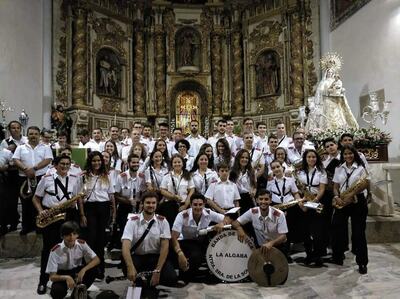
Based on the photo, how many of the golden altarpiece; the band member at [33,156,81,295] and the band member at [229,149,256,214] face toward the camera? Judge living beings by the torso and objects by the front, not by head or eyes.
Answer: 3

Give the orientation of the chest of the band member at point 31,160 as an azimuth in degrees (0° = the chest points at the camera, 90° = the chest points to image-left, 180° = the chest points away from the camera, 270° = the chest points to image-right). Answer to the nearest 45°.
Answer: approximately 0°

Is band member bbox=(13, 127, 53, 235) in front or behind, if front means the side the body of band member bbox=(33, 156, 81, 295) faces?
behind

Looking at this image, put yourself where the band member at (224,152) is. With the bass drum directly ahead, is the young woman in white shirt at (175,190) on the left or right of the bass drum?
right

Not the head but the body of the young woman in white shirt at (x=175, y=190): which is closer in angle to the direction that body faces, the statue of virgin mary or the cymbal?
the cymbal

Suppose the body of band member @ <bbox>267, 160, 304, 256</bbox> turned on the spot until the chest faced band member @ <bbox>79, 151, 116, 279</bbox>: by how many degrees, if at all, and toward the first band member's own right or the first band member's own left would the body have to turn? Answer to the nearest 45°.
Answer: approximately 45° to the first band member's own right

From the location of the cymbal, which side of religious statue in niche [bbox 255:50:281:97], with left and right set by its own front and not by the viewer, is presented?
front

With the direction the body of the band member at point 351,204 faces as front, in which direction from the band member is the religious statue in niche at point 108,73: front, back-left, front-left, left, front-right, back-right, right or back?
back-right

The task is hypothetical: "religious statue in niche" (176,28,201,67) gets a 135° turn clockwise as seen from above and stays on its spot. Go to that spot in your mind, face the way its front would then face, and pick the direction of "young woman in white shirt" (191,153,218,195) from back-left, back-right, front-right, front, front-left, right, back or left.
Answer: back-left

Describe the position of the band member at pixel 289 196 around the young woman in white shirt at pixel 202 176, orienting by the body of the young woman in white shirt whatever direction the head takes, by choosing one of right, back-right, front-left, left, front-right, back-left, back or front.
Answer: left
